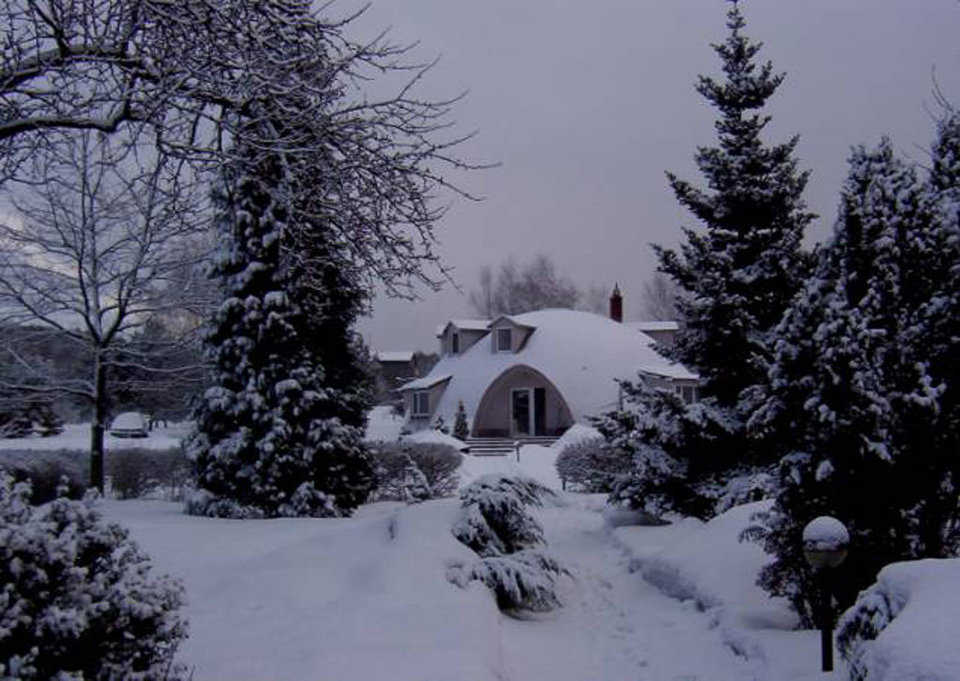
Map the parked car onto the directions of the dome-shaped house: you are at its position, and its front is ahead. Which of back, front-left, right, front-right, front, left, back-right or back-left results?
right

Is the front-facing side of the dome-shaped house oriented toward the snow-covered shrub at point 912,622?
yes

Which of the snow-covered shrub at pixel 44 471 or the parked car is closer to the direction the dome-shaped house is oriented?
the snow-covered shrub

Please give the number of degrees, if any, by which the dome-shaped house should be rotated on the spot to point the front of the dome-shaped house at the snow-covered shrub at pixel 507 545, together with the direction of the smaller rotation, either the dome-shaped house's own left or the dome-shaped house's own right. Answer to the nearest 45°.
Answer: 0° — it already faces it

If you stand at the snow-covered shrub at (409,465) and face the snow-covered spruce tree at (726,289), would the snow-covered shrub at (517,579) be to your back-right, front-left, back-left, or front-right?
front-right

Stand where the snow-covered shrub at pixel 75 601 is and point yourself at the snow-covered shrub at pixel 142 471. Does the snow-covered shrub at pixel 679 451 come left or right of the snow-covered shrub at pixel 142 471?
right

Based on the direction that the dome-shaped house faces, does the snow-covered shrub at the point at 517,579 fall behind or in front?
in front

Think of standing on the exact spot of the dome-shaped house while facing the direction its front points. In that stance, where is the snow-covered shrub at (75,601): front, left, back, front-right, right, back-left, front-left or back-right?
front

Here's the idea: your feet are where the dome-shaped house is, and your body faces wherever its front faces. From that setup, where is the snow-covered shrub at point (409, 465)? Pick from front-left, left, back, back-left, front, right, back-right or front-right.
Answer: front

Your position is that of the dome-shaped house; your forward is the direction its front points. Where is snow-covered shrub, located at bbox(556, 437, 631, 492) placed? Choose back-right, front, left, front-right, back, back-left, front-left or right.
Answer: front

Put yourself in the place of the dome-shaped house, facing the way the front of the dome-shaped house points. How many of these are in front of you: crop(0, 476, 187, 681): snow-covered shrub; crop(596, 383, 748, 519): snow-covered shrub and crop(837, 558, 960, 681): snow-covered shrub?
3

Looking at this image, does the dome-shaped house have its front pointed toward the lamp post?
yes

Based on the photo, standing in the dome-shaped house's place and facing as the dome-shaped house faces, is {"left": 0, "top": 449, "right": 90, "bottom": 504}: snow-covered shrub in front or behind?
in front

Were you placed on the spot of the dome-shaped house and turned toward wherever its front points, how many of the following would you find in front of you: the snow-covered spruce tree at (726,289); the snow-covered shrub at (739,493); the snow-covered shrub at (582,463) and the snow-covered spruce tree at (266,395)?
4

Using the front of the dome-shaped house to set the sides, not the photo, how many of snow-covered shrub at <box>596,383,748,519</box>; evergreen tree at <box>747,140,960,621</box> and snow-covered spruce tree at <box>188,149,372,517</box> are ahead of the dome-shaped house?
3

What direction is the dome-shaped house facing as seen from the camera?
toward the camera
